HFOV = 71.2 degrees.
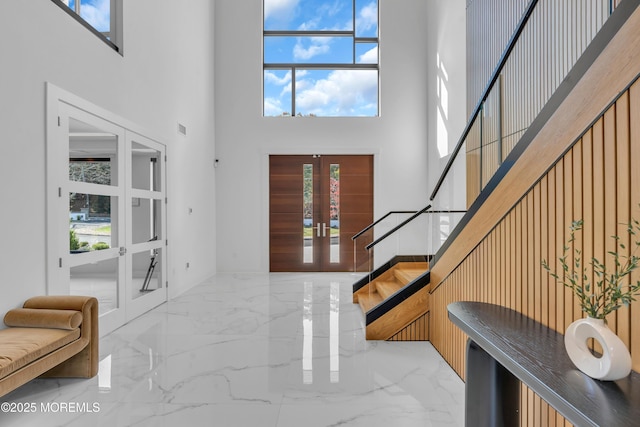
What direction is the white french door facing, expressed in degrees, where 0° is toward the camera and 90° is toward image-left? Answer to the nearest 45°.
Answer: approximately 315°

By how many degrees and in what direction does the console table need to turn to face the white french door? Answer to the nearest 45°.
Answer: approximately 45° to its right

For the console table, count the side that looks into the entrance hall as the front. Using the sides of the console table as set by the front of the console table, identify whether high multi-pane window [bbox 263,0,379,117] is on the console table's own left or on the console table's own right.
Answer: on the console table's own right

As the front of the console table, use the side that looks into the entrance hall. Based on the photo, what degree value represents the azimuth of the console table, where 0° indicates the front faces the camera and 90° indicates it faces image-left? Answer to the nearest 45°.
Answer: approximately 45°

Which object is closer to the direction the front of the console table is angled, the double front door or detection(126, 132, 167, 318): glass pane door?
the glass pane door

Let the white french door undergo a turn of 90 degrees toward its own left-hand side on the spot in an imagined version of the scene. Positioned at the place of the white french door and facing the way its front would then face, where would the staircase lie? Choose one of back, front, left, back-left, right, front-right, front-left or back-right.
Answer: right

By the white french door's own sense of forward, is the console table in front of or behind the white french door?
in front

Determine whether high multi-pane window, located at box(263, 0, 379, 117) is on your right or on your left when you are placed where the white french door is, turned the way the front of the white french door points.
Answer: on your left

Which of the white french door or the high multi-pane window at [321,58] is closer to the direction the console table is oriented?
the white french door

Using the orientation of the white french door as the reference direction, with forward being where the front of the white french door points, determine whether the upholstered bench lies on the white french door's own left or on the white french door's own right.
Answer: on the white french door's own right

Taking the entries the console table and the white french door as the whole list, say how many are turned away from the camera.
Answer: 0

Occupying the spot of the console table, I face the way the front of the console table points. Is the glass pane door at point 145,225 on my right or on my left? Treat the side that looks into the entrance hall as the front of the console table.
on my right
